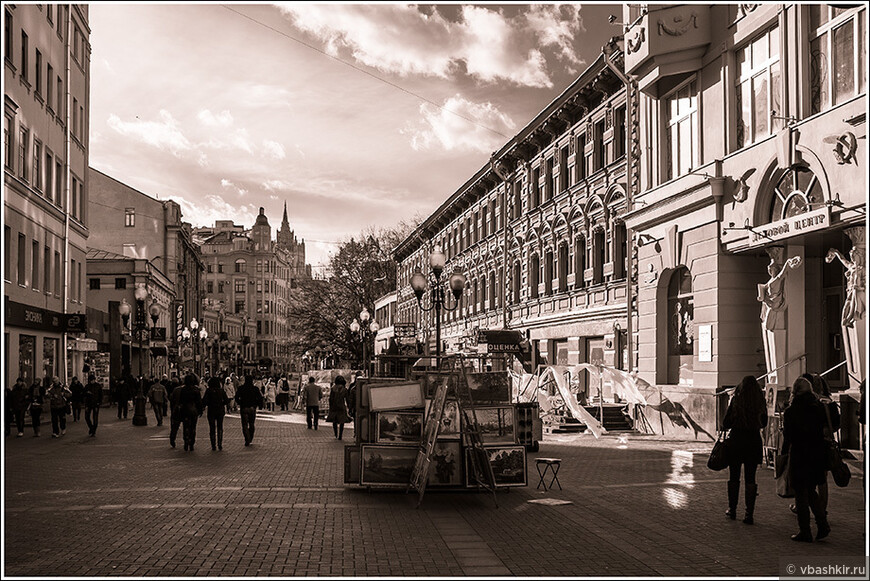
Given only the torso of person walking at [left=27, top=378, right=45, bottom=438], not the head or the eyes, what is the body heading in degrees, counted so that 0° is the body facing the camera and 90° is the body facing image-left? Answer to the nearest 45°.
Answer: approximately 0°

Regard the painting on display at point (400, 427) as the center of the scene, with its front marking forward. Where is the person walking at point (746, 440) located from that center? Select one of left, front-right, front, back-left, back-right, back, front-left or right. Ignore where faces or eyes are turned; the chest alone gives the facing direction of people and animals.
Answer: front-left

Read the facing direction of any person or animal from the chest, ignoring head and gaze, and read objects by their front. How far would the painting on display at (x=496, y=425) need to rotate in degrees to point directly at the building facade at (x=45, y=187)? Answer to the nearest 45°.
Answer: approximately 135° to its right

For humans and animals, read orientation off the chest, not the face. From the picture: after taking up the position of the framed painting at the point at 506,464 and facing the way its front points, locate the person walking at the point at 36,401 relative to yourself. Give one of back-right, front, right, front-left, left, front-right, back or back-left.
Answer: back-right

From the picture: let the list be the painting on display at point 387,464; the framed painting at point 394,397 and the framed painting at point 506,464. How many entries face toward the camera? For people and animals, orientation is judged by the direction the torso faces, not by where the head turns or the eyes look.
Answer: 3

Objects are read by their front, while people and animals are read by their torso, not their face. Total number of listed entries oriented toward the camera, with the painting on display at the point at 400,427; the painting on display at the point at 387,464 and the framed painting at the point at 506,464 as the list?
3

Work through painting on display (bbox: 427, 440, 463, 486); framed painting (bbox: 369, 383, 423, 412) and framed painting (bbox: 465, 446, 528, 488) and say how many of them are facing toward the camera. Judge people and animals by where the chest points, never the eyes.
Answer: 3

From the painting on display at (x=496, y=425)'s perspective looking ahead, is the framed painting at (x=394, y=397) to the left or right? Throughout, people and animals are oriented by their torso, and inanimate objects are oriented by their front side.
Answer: on its right

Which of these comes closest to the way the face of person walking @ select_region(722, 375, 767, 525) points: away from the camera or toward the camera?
away from the camera

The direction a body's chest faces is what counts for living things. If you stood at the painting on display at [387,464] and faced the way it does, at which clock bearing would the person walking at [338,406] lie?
The person walking is roughly at 6 o'clock from the painting on display.
